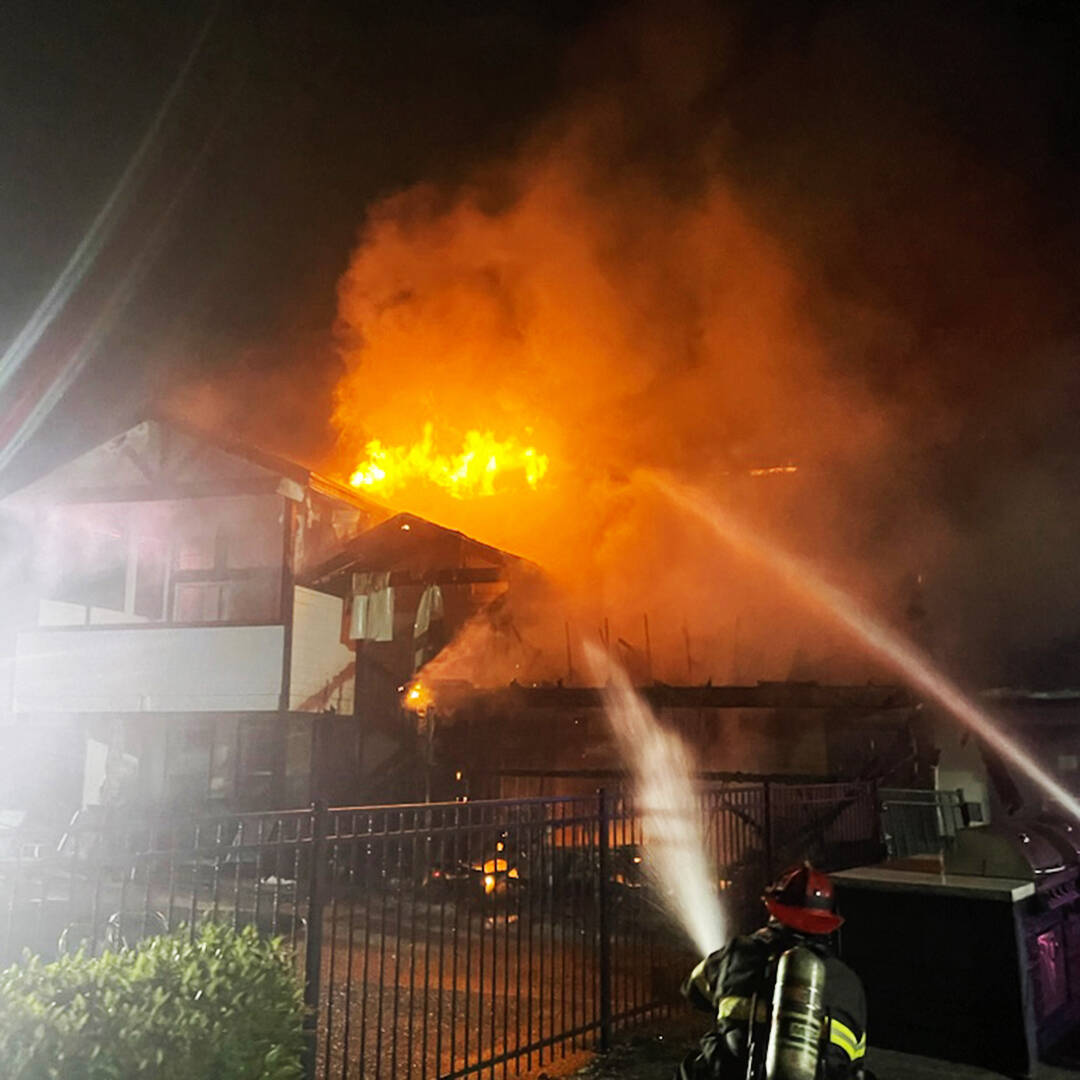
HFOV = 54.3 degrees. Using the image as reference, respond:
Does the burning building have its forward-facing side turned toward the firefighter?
yes

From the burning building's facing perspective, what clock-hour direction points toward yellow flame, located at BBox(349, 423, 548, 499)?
The yellow flame is roughly at 8 o'clock from the burning building.

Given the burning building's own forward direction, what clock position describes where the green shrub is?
The green shrub is roughly at 12 o'clock from the burning building.

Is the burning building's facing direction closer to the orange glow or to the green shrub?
the green shrub

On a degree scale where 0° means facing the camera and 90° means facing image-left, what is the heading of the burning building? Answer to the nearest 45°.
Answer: approximately 0°

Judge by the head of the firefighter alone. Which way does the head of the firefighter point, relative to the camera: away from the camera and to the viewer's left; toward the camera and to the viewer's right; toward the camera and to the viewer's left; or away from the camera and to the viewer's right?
away from the camera and to the viewer's left

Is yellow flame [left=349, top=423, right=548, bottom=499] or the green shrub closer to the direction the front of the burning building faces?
the green shrub

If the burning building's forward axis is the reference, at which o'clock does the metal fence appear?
The metal fence is roughly at 11 o'clock from the burning building.
